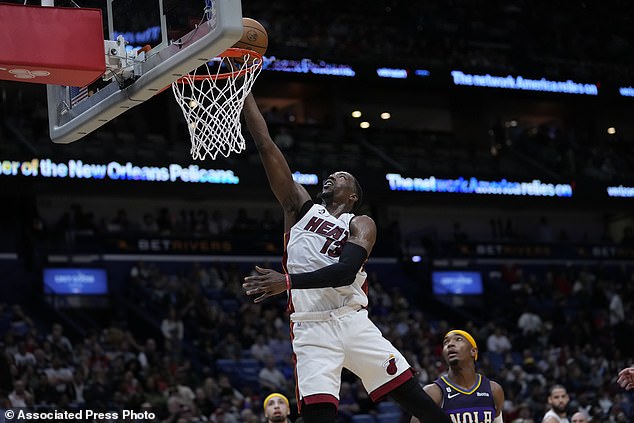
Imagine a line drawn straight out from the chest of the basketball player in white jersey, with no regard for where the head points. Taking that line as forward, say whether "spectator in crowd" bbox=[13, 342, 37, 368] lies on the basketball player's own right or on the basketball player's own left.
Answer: on the basketball player's own right

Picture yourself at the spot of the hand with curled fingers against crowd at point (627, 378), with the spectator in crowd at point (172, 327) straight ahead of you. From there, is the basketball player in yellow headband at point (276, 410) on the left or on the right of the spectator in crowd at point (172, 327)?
left

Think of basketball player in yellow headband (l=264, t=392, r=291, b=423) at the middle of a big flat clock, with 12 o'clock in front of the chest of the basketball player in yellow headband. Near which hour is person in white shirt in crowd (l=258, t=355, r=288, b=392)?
The person in white shirt in crowd is roughly at 6 o'clock from the basketball player in yellow headband.

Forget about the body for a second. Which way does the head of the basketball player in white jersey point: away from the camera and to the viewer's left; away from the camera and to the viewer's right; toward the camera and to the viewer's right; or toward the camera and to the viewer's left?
toward the camera and to the viewer's left

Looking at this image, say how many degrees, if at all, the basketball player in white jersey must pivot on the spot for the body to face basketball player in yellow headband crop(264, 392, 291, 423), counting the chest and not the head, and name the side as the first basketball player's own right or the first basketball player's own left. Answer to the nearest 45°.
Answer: approximately 135° to the first basketball player's own right

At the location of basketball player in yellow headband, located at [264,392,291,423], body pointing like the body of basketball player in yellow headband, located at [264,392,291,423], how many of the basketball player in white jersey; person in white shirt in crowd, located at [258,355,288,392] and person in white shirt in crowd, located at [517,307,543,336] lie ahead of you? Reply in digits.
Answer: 1

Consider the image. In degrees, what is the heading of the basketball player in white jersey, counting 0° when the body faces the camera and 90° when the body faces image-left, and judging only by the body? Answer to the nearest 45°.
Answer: approximately 45°

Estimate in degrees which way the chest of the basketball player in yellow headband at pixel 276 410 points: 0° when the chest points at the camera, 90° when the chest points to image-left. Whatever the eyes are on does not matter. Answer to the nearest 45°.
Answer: approximately 0°

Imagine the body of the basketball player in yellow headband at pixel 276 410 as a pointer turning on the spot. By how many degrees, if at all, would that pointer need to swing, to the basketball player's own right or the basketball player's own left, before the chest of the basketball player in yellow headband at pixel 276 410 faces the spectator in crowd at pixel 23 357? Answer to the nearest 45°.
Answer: approximately 135° to the basketball player's own right

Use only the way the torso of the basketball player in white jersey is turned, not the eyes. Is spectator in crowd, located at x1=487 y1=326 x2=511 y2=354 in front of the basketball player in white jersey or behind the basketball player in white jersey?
behind

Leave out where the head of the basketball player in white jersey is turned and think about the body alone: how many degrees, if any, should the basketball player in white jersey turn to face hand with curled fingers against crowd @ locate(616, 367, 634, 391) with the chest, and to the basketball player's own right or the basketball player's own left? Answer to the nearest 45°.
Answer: approximately 135° to the basketball player's own left

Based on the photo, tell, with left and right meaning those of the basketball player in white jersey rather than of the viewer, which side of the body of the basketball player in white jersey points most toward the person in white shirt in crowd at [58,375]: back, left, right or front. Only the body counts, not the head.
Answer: back

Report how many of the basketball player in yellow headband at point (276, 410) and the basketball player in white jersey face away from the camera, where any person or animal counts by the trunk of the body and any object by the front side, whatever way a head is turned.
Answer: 0
